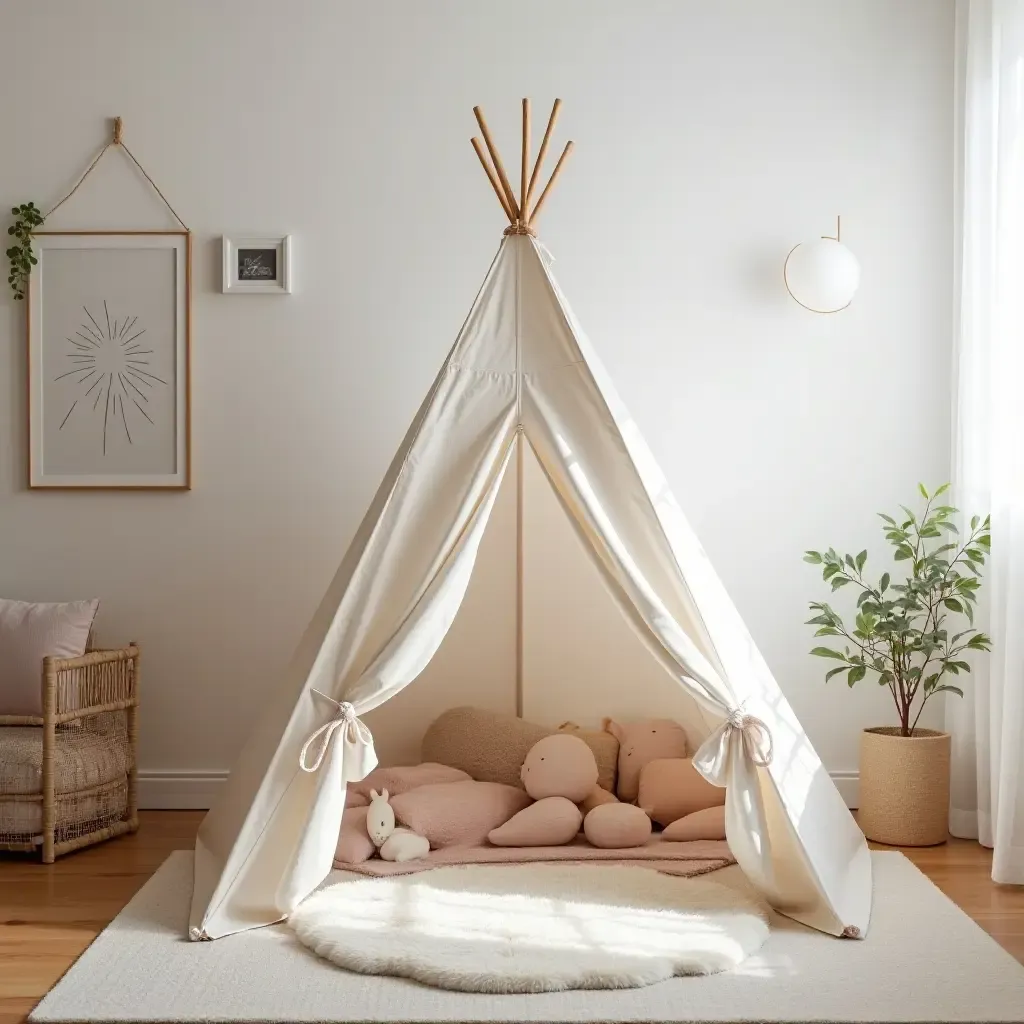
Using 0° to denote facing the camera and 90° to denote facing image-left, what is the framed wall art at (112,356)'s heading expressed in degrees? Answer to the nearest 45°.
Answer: approximately 0°
